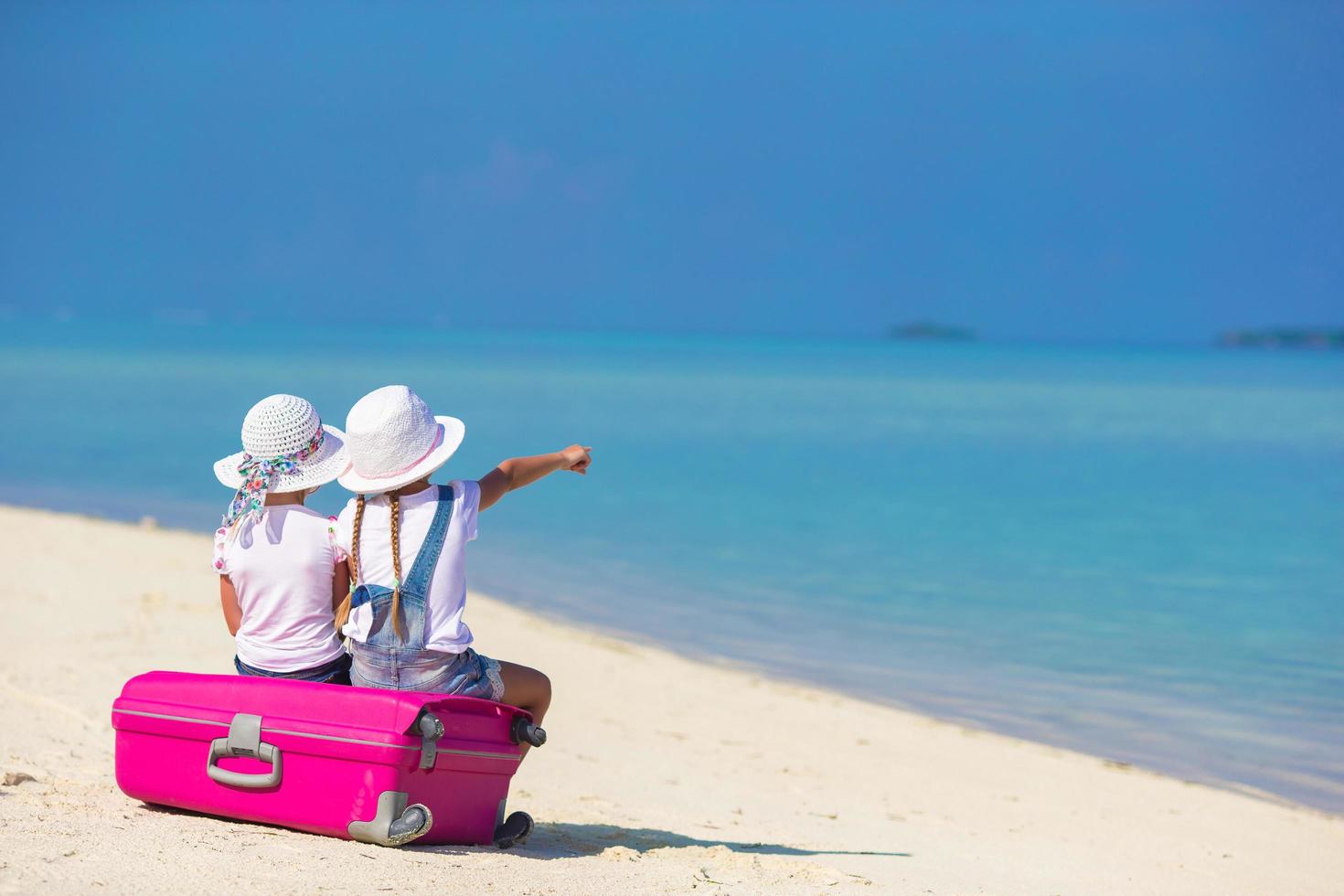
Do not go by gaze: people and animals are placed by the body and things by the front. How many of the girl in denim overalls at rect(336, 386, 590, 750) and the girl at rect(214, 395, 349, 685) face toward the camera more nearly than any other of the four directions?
0

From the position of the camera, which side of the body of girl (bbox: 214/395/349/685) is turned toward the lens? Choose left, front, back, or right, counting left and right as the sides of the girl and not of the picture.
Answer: back

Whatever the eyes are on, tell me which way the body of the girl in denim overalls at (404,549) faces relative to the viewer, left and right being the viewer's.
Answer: facing away from the viewer and to the right of the viewer
